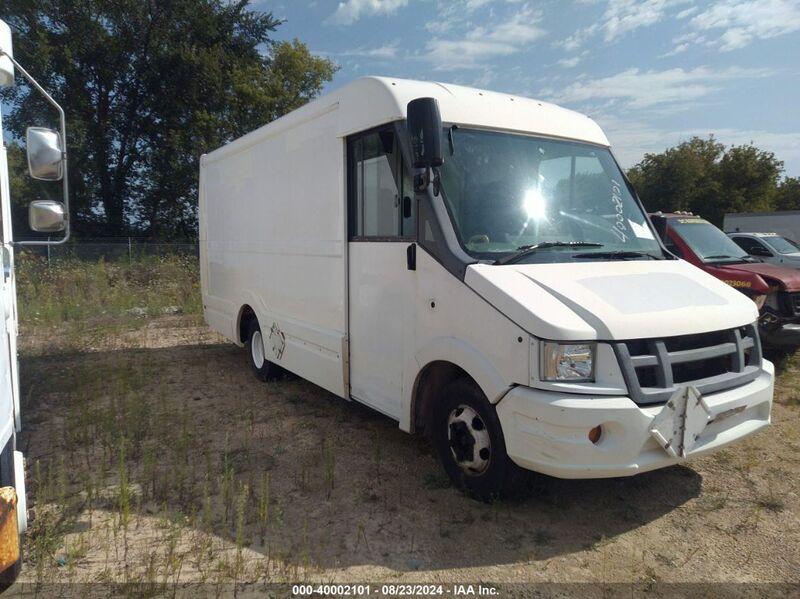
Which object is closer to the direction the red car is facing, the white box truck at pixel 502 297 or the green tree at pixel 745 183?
the white box truck

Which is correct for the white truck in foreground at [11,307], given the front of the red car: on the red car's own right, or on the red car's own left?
on the red car's own right

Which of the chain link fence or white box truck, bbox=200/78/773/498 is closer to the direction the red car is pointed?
the white box truck

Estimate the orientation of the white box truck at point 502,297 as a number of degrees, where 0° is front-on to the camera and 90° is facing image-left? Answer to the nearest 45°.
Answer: approximately 315°

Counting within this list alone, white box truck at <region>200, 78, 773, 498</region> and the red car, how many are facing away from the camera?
0

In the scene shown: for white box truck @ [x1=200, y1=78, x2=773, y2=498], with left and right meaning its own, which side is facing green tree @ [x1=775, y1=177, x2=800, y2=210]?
left

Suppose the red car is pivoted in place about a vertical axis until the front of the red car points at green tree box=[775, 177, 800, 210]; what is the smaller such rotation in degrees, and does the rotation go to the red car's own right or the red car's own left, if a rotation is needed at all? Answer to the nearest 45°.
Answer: approximately 135° to the red car's own left

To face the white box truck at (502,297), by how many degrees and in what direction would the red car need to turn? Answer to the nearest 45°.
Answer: approximately 45° to its right

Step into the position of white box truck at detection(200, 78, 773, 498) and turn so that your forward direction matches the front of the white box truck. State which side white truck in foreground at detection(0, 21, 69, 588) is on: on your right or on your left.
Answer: on your right

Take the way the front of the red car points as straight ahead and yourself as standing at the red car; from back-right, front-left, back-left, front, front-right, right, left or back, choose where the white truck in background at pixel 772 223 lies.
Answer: back-left

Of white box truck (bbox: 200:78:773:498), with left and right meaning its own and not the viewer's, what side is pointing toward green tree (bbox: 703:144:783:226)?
left

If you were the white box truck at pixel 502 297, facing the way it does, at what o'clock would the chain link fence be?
The chain link fence is roughly at 6 o'clock from the white box truck.

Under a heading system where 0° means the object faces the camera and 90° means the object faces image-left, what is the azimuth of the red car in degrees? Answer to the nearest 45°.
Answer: approximately 315°
